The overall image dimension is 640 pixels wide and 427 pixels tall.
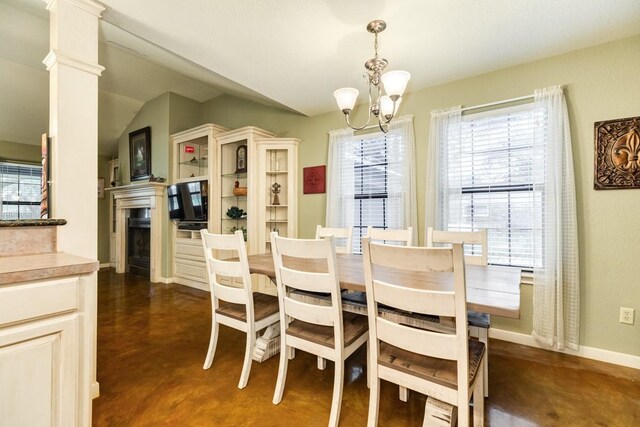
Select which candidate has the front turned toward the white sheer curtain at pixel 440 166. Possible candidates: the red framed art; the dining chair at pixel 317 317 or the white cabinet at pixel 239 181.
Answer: the dining chair

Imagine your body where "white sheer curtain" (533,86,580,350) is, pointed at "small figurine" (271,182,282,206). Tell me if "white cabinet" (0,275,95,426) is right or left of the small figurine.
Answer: left

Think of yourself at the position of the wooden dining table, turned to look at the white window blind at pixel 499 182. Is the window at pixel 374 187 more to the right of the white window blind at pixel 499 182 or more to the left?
left

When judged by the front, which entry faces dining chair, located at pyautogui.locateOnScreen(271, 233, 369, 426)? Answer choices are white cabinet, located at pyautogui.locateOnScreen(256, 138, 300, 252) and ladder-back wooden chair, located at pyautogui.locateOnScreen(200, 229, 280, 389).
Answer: the white cabinet

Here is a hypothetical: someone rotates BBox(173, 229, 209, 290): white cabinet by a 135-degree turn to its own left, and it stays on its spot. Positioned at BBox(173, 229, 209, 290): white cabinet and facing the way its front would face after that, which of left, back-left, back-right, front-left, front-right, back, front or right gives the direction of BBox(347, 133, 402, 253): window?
front-right

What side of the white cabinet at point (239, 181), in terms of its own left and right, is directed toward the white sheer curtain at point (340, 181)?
left

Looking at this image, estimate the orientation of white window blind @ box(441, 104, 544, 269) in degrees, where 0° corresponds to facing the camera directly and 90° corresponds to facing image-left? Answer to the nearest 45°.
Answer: approximately 45°

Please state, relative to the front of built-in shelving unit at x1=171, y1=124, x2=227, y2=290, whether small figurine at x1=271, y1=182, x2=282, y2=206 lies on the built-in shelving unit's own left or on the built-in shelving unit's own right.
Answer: on the built-in shelving unit's own left
